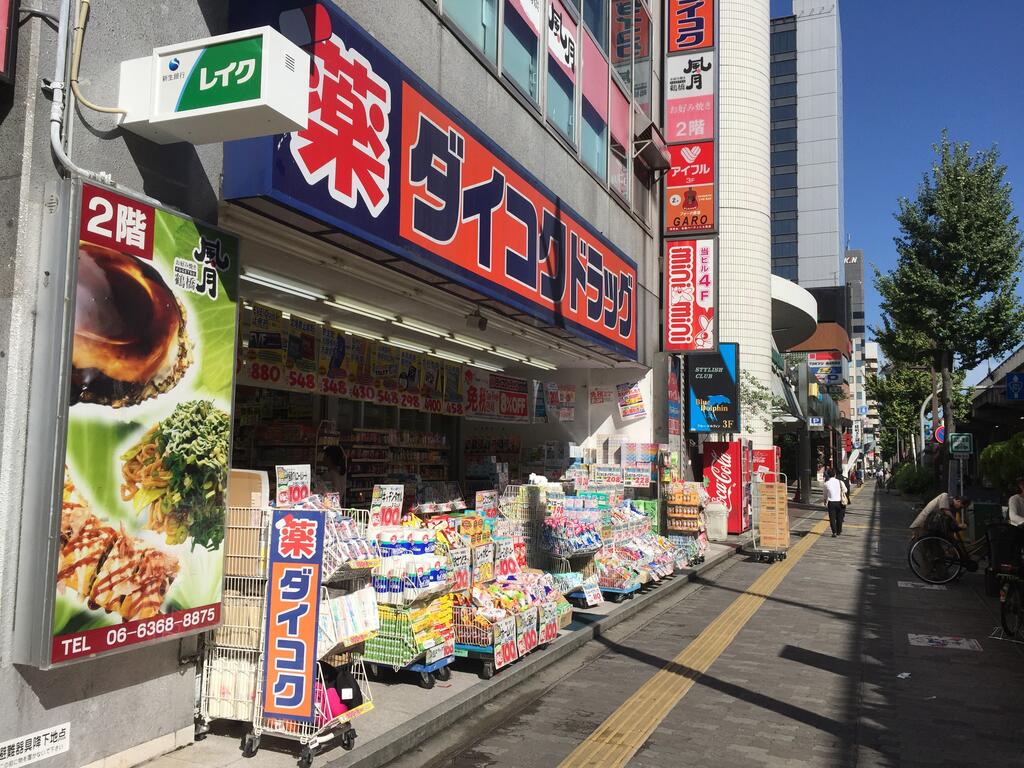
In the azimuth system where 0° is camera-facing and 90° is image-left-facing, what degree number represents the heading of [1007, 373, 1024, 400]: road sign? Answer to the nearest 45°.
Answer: approximately 0°

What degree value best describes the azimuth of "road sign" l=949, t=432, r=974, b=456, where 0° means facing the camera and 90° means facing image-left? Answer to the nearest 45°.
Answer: approximately 0°

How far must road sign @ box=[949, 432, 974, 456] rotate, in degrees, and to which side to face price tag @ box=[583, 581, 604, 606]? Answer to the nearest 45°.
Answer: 0° — it already faces it

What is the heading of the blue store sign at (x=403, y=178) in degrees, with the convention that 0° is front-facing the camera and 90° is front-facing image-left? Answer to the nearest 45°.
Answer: approximately 315°

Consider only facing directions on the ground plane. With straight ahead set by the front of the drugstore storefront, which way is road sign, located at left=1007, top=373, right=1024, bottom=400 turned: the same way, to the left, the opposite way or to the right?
to the right
